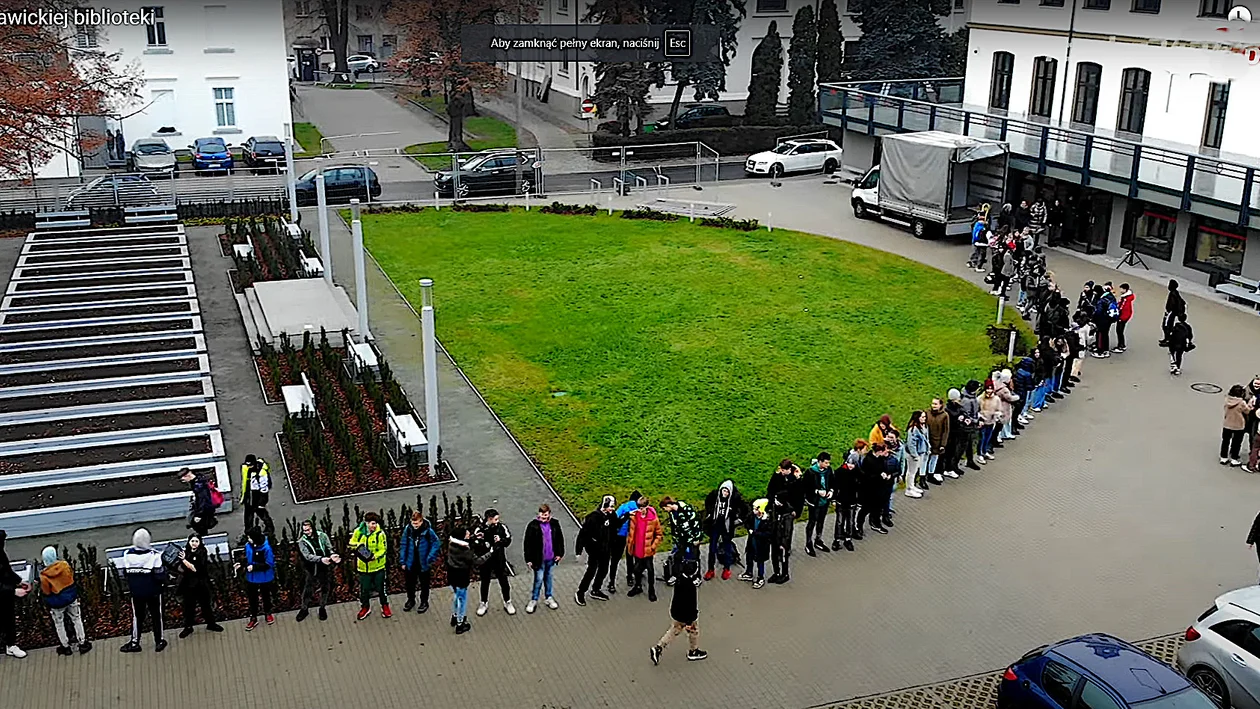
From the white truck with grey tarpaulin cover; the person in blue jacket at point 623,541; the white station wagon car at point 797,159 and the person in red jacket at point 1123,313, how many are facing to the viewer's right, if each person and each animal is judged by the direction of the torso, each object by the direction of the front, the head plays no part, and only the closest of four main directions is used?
1

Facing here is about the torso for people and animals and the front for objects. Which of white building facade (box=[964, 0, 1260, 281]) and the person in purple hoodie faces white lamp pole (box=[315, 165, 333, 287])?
the white building facade

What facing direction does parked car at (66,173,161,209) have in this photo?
to the viewer's left

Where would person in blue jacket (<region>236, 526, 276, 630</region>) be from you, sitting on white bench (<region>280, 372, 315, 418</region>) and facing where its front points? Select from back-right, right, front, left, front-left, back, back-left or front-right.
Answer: left

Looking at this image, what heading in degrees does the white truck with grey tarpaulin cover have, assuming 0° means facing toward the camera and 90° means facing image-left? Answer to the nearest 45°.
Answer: approximately 135°

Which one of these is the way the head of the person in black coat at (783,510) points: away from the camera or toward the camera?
toward the camera

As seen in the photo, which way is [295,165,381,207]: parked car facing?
to the viewer's left

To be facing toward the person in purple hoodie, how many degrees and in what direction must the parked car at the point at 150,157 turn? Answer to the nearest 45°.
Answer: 0° — it already faces them

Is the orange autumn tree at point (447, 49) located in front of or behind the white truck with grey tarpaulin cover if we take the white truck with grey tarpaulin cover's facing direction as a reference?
in front

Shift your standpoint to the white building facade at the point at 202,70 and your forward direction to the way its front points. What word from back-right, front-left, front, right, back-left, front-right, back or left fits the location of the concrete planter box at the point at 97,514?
front

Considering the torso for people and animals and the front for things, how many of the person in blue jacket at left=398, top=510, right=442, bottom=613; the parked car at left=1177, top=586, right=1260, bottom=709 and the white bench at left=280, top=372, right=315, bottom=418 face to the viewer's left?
1

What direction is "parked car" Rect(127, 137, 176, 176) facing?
toward the camera

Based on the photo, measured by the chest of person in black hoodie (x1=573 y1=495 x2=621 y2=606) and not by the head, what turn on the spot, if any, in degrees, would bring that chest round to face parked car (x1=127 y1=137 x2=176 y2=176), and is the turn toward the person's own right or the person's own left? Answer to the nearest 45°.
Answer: approximately 180°
